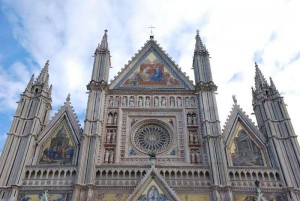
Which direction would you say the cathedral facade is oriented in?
toward the camera

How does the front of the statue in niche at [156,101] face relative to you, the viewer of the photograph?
facing the viewer
